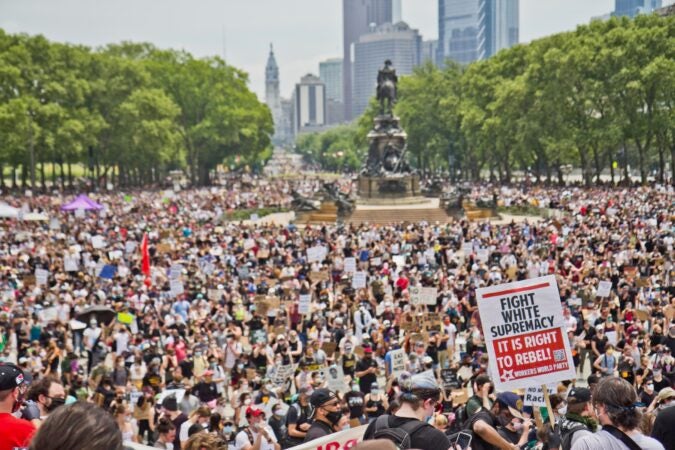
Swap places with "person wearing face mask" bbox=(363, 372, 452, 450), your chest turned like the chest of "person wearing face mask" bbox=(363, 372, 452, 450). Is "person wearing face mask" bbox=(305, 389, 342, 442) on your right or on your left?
on your left

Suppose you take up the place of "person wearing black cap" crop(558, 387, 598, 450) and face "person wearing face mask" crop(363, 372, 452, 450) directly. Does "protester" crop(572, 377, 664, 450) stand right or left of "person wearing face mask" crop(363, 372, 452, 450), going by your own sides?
left

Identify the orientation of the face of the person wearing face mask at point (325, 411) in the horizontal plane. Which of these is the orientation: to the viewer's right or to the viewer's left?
to the viewer's right

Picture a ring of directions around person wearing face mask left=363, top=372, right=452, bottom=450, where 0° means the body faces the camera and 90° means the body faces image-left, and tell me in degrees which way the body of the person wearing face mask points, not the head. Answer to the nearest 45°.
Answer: approximately 225°
